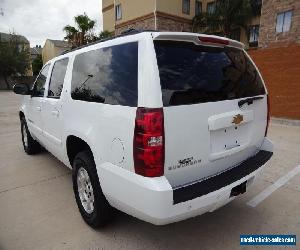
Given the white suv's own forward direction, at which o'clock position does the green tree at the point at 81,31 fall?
The green tree is roughly at 1 o'clock from the white suv.

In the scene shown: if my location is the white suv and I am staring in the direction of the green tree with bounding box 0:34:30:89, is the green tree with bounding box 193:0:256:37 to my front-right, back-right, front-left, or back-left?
front-right

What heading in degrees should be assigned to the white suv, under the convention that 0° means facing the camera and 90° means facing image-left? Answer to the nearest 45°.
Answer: approximately 135°

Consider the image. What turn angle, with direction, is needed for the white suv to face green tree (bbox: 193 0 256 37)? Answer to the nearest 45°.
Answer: approximately 45° to its right

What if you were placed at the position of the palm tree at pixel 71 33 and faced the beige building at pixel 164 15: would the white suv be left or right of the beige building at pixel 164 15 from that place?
right

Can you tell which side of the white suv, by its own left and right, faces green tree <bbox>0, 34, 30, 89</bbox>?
front

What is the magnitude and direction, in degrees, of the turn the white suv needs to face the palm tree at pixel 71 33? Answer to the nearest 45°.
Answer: approximately 45° to its right

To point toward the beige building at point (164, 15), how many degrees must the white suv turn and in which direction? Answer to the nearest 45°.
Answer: approximately 45° to its right

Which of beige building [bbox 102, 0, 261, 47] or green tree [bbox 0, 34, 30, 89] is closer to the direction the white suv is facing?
the green tree
